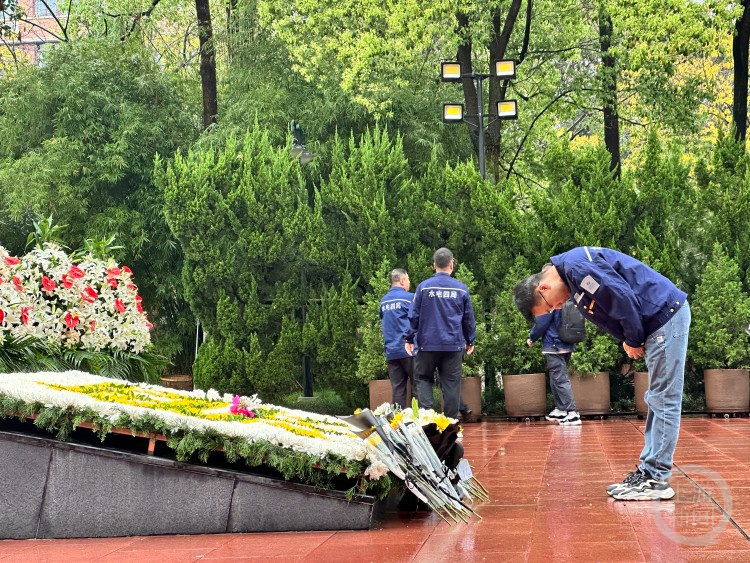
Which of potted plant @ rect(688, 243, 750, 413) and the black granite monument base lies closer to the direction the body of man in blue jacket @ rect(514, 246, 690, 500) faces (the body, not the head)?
the black granite monument base

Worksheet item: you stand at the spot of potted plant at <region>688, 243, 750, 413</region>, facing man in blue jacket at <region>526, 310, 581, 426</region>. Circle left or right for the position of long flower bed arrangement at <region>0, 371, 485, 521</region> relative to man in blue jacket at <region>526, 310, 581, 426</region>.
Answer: left

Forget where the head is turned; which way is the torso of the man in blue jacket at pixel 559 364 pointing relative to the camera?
to the viewer's left

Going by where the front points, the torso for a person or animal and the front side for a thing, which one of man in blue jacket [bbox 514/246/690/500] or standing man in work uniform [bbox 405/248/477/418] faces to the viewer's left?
the man in blue jacket

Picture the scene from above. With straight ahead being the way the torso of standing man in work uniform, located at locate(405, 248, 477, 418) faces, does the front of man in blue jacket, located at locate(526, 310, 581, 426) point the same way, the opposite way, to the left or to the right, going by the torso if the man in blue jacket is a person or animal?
to the left

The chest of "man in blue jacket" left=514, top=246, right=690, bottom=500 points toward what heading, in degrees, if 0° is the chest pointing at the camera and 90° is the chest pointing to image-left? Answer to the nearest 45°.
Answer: approximately 90°

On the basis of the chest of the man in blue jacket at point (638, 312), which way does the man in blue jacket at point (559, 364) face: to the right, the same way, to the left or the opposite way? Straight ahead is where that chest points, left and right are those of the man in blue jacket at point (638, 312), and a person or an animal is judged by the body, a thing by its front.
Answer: the same way

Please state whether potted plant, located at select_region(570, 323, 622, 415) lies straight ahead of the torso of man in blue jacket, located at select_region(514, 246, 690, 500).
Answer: no

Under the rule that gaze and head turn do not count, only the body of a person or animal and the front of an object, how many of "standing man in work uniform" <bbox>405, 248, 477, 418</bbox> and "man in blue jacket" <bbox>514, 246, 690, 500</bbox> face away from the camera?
1

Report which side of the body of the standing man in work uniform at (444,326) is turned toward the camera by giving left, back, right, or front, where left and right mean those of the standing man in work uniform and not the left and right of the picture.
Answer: back

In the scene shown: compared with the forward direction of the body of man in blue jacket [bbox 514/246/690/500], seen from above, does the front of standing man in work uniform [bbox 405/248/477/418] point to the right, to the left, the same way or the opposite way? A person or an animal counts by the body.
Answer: to the right

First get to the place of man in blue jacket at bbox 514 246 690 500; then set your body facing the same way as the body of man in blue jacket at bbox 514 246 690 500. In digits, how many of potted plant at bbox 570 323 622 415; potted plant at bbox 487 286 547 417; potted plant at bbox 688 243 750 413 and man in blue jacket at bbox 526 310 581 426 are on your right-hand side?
4

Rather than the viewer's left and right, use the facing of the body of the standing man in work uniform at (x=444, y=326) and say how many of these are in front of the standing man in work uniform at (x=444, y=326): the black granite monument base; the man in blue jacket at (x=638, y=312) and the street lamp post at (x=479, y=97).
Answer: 1

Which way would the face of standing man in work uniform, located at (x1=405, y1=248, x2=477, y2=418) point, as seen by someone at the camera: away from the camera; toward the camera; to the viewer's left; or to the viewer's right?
away from the camera
